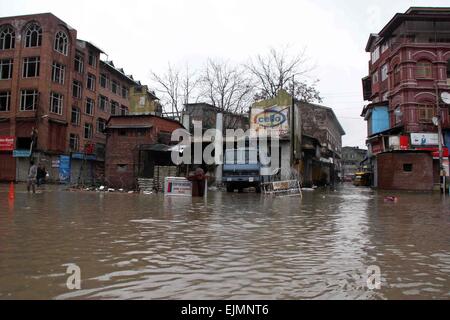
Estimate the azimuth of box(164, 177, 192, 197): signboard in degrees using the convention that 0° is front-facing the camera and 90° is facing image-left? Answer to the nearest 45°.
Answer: approximately 0°

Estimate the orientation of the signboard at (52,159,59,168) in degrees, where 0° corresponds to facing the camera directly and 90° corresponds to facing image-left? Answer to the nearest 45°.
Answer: approximately 0°

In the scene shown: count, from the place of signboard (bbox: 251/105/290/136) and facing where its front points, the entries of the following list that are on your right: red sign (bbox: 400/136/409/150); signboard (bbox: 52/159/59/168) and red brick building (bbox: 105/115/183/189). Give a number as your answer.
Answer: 2

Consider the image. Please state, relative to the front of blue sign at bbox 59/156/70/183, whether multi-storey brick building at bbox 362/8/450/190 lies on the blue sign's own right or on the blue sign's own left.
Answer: on the blue sign's own left

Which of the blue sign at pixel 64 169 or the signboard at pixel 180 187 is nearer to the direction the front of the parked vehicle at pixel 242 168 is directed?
the signboard
